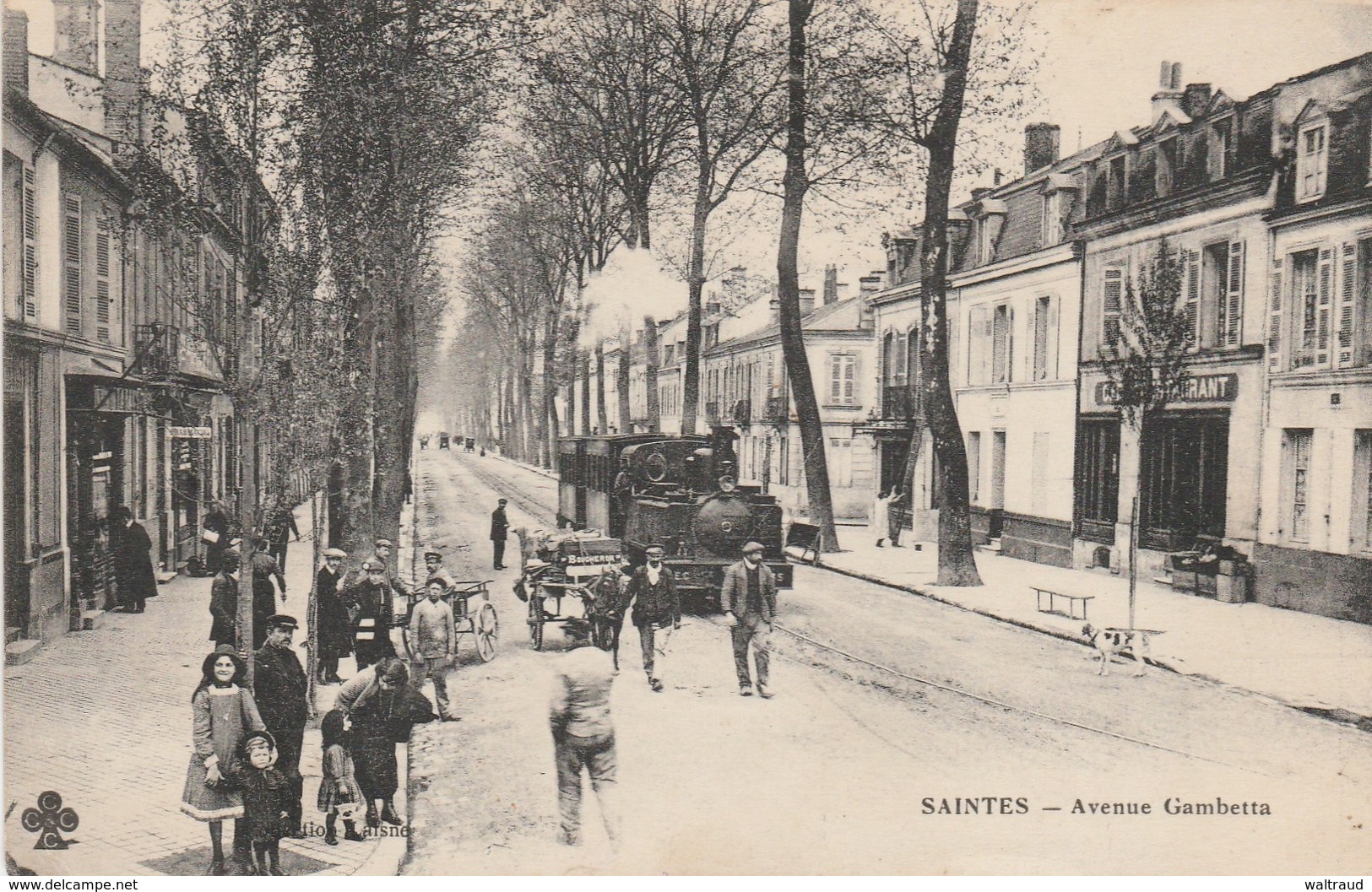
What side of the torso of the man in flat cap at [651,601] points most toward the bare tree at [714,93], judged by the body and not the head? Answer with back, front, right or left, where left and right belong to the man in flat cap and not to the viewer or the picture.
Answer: back

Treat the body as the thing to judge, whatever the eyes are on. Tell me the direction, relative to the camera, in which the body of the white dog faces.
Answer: to the viewer's left

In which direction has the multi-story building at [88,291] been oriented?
to the viewer's right

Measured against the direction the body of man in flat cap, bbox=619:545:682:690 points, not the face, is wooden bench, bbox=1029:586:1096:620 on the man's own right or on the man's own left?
on the man's own left

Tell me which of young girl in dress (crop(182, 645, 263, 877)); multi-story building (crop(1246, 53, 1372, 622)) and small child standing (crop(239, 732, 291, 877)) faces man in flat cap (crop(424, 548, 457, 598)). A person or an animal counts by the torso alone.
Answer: the multi-story building

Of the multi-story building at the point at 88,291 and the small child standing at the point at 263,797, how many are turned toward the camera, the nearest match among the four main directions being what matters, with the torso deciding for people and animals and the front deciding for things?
1

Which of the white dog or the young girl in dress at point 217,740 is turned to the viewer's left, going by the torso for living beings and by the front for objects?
the white dog

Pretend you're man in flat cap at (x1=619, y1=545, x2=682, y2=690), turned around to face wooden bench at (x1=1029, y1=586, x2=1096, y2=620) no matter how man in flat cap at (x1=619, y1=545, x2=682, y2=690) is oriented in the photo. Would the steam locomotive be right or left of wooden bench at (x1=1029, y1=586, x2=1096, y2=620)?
left

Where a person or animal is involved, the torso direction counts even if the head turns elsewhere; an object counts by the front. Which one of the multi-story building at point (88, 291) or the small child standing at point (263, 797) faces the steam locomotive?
the multi-story building

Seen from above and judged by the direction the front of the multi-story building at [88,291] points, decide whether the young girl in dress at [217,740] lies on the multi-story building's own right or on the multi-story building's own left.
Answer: on the multi-story building's own right
